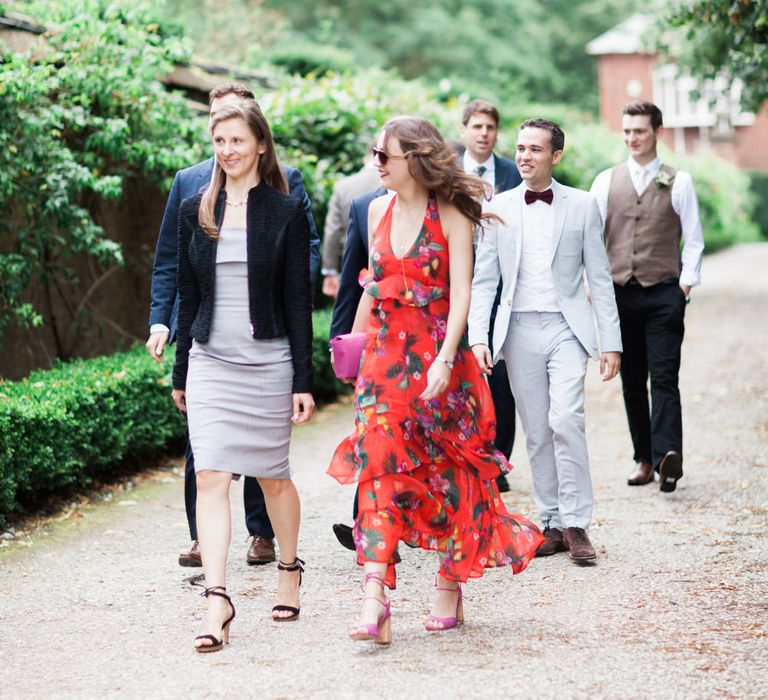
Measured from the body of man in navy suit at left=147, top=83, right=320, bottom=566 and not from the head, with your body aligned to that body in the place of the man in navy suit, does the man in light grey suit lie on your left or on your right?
on your left

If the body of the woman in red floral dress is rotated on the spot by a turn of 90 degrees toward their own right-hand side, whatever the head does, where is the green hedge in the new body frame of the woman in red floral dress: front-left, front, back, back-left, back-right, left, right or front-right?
front

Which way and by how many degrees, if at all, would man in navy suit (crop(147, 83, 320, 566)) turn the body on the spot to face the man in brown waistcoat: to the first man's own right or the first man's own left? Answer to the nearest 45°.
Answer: approximately 135° to the first man's own left

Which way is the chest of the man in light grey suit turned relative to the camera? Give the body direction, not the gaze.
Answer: toward the camera

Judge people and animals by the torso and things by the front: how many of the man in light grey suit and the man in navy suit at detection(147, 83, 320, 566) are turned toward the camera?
2

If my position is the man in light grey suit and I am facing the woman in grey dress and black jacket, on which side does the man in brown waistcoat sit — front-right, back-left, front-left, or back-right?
back-right

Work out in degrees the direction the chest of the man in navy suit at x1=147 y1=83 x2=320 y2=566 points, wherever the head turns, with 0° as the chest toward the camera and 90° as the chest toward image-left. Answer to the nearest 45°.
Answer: approximately 0°
